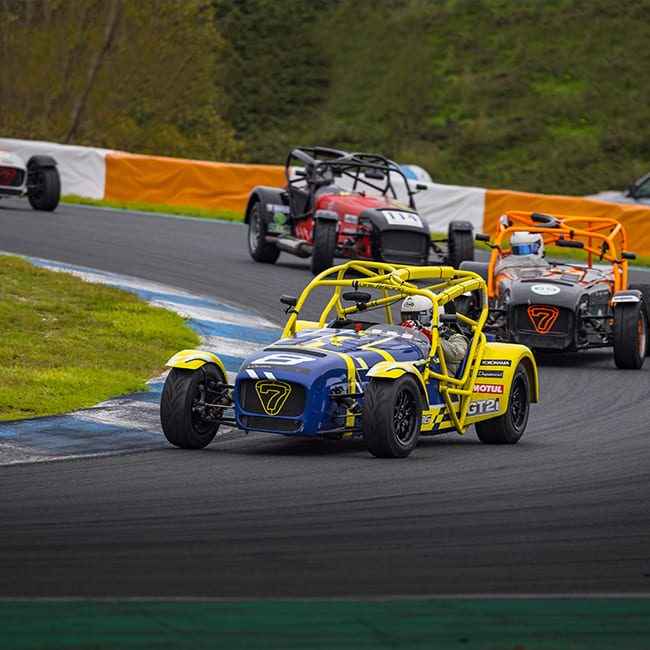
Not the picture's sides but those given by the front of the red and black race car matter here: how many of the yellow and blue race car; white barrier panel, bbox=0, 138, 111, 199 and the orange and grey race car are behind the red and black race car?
1

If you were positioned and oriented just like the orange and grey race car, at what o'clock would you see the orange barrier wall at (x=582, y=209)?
The orange barrier wall is roughly at 6 o'clock from the orange and grey race car.

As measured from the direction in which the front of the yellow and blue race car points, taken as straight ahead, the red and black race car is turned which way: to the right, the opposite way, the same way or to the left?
to the left

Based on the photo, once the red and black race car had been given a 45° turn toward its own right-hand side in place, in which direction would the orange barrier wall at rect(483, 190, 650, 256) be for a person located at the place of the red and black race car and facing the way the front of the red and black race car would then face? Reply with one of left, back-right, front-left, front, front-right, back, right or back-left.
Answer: back-left

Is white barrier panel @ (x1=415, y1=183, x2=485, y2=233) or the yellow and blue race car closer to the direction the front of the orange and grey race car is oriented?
the yellow and blue race car

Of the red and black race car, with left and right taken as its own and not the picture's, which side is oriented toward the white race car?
back

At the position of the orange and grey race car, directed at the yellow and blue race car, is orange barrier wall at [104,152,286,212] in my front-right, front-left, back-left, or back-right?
back-right

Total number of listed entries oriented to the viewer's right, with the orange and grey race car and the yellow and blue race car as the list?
0

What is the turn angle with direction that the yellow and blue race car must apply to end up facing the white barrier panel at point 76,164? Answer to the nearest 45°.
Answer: approximately 135° to its right

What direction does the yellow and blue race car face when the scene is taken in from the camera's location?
facing the viewer and to the left of the viewer

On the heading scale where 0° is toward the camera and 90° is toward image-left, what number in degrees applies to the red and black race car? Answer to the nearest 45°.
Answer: approximately 315°

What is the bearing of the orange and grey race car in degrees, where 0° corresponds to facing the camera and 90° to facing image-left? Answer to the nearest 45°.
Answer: approximately 0°

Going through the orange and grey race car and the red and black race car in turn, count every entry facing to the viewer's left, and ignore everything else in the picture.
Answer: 0

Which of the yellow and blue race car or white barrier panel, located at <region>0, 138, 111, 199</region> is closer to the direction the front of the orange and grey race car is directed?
the yellow and blue race car

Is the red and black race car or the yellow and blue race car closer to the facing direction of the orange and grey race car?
the yellow and blue race car

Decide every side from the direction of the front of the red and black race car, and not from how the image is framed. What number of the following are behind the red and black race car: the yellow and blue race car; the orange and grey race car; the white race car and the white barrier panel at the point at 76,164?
2

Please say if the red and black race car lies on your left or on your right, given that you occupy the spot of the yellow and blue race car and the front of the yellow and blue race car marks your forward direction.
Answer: on your right
